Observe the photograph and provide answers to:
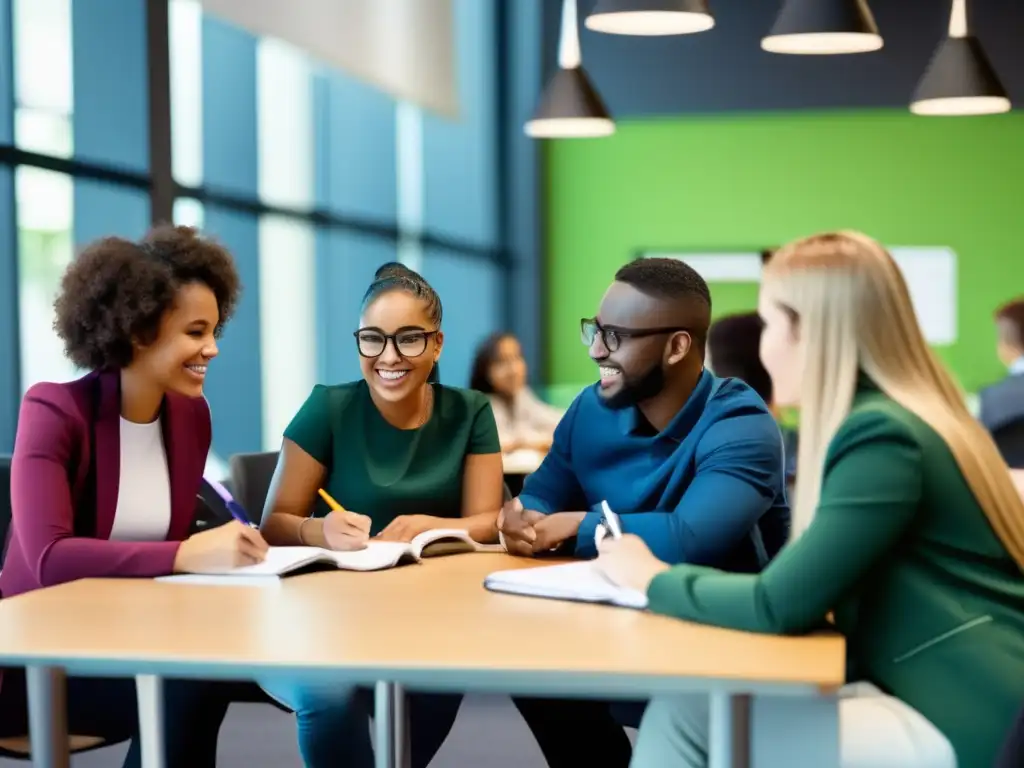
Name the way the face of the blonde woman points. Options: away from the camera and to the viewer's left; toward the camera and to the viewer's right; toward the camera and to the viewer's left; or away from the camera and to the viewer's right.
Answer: away from the camera and to the viewer's left

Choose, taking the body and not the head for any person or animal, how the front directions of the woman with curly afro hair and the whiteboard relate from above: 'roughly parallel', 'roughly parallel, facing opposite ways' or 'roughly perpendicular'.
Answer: roughly perpendicular

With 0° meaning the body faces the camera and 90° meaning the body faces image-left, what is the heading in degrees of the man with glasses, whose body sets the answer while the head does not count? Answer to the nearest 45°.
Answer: approximately 45°

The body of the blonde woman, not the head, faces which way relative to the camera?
to the viewer's left

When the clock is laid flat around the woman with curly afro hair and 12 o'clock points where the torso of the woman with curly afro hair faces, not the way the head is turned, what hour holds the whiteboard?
The whiteboard is roughly at 9 o'clock from the woman with curly afro hair.

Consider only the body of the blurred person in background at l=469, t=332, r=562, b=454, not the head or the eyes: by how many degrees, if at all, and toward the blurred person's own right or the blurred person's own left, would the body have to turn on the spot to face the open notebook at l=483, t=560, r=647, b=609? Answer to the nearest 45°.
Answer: approximately 45° to the blurred person's own right

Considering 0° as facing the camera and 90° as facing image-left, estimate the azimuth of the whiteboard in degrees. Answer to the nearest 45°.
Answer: approximately 0°

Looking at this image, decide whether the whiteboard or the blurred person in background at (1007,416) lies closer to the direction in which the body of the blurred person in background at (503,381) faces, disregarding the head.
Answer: the blurred person in background

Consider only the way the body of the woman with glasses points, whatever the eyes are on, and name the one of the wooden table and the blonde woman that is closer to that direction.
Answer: the wooden table

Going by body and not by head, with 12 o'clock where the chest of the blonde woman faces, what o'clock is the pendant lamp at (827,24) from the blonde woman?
The pendant lamp is roughly at 3 o'clock from the blonde woman.

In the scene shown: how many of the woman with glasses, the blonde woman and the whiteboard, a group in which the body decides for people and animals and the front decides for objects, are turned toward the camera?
2
